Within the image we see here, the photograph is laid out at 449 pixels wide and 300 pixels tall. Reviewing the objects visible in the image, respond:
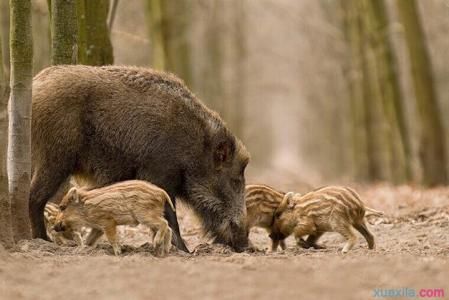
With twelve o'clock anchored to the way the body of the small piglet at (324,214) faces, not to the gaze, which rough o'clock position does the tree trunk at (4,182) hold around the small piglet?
The tree trunk is roughly at 11 o'clock from the small piglet.

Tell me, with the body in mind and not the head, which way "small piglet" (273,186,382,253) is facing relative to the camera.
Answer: to the viewer's left

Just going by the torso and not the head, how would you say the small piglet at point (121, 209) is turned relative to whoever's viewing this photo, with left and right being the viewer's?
facing to the left of the viewer

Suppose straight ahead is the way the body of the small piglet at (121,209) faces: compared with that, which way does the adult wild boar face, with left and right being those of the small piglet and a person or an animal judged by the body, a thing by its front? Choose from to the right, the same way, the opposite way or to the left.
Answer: the opposite way

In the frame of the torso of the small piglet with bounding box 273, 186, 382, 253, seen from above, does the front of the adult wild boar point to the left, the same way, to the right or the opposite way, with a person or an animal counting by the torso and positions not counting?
the opposite way

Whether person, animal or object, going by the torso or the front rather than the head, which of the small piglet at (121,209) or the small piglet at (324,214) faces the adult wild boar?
the small piglet at (324,214)

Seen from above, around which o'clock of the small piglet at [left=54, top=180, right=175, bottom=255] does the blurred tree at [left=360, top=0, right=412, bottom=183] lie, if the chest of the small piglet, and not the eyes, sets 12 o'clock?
The blurred tree is roughly at 4 o'clock from the small piglet.

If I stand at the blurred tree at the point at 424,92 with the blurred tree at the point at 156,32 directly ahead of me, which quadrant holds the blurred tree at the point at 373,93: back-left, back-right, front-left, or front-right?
front-right

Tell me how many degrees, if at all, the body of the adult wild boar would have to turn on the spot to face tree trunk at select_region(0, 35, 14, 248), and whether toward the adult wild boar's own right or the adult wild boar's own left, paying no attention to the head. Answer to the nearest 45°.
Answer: approximately 135° to the adult wild boar's own right

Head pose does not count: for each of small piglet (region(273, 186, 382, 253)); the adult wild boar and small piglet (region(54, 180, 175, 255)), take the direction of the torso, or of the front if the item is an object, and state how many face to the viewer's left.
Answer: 2

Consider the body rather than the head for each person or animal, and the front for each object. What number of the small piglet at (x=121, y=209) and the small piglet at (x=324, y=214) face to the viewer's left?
2

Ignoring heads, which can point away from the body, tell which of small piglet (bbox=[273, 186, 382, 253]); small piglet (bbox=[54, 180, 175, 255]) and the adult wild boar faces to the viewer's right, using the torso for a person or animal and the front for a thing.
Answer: the adult wild boar

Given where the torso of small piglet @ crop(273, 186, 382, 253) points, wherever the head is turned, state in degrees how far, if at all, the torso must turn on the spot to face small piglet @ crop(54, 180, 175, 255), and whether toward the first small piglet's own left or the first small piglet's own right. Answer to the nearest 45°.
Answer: approximately 45° to the first small piglet's own left

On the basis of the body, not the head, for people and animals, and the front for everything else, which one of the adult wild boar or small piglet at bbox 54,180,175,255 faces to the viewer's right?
the adult wild boar

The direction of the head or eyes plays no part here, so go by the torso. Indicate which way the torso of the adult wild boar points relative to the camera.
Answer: to the viewer's right

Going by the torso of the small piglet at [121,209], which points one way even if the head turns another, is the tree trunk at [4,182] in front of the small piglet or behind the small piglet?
in front

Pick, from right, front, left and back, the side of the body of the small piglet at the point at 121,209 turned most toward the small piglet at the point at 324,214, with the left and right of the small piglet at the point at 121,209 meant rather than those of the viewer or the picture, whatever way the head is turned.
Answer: back
